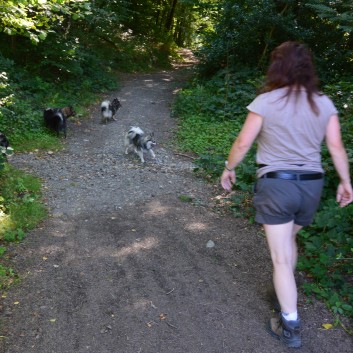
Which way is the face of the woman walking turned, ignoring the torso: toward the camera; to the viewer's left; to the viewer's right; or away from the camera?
away from the camera

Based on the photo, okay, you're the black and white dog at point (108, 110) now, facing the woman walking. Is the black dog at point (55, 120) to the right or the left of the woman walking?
right

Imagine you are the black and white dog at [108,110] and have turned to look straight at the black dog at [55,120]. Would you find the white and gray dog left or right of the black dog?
left
